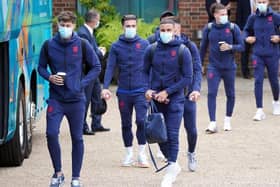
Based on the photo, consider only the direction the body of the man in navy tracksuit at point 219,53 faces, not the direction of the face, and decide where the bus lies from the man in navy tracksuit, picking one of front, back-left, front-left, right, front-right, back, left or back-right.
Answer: front-right

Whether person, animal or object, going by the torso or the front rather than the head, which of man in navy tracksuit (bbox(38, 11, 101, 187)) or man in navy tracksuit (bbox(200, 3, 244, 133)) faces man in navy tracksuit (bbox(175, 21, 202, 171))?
man in navy tracksuit (bbox(200, 3, 244, 133))

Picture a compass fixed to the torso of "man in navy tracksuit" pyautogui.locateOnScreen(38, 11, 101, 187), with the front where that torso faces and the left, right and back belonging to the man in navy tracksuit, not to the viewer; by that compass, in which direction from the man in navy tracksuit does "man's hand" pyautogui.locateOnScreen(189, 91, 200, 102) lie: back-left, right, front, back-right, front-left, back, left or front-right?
left

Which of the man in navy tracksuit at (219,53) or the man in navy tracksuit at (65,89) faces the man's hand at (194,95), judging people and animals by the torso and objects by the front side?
the man in navy tracksuit at (219,53)

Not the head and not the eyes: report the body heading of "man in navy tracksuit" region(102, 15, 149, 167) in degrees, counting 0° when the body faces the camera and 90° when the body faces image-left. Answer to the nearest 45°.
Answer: approximately 0°

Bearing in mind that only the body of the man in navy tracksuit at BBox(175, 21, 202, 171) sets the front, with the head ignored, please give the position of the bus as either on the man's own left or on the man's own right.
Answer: on the man's own right

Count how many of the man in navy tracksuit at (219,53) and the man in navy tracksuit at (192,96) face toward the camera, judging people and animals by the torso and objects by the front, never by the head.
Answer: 2

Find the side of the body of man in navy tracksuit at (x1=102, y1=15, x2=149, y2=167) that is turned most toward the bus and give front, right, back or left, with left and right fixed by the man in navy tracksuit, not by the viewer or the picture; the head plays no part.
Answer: right

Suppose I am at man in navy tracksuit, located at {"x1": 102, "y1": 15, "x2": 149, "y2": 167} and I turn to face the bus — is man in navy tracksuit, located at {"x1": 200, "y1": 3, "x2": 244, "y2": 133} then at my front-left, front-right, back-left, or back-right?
back-right
